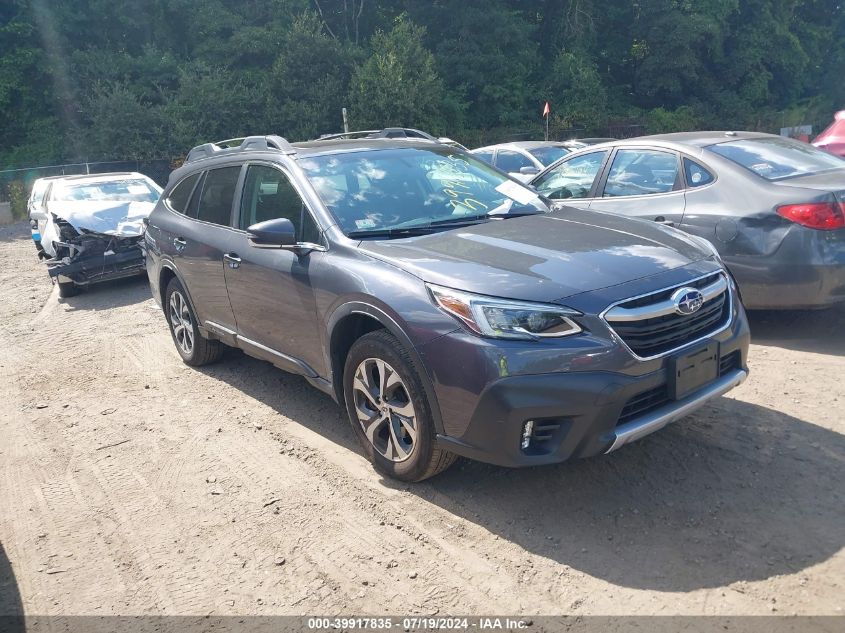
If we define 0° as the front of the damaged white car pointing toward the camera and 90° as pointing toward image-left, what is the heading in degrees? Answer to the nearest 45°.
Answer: approximately 0°

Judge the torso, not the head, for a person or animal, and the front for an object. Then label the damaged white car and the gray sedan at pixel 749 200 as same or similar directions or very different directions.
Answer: very different directions

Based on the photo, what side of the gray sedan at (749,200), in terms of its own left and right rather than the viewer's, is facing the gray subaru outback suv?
left

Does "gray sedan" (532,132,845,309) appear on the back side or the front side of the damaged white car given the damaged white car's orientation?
on the front side

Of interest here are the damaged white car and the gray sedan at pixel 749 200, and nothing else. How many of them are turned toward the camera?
1

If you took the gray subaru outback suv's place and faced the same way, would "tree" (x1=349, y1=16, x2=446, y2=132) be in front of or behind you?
behind

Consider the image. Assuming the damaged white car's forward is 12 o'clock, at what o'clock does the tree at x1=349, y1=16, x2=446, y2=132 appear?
The tree is roughly at 7 o'clock from the damaged white car.

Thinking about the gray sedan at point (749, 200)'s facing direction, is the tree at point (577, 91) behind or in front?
in front

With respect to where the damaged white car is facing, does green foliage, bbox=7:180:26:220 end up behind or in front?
behind

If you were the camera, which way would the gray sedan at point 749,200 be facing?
facing away from the viewer and to the left of the viewer
